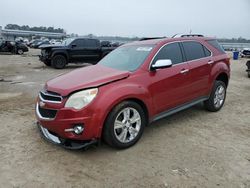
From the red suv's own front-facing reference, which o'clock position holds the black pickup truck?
The black pickup truck is roughly at 4 o'clock from the red suv.

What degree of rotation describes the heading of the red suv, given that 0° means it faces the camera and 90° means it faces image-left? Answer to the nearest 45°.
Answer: approximately 45°
